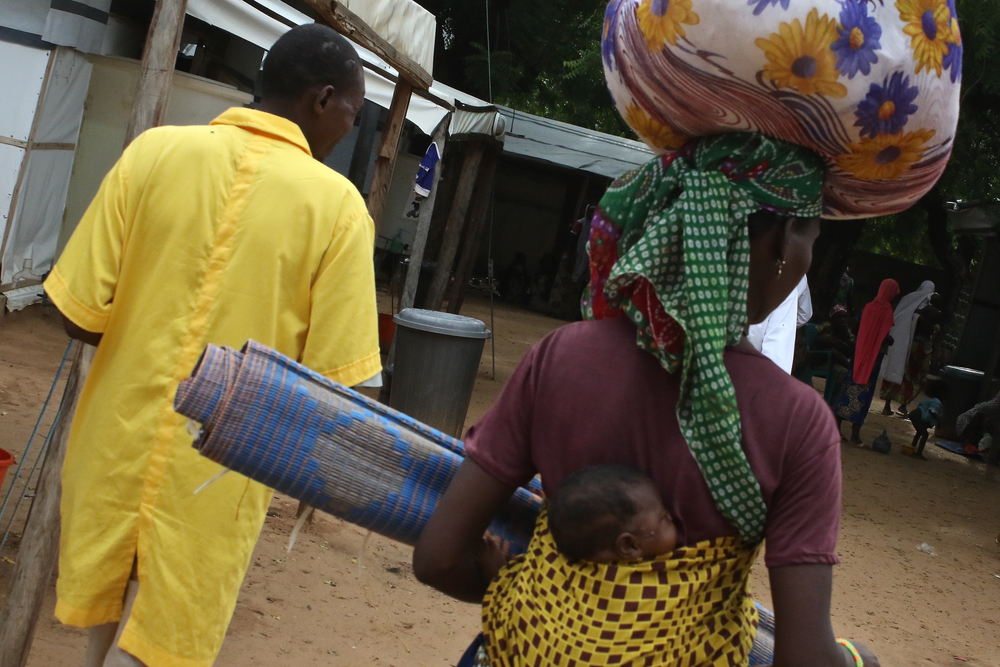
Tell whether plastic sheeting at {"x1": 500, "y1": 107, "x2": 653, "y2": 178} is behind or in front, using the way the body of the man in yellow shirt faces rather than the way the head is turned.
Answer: in front

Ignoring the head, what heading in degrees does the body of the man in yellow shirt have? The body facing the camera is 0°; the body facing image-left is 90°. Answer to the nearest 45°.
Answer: approximately 180°

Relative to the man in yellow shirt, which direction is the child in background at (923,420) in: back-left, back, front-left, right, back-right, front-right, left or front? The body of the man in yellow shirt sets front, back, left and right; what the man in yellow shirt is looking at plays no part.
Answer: front-right

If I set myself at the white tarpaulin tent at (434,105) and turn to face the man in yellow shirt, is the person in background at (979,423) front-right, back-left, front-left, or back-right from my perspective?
back-left

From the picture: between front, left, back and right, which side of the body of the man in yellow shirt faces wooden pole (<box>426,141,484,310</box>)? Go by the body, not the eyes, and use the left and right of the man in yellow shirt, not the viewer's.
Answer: front

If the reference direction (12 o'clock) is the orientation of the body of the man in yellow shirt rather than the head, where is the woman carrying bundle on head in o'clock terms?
The woman carrying bundle on head is roughly at 5 o'clock from the man in yellow shirt.

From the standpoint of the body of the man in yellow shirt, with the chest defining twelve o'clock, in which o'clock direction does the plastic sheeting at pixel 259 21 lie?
The plastic sheeting is roughly at 12 o'clock from the man in yellow shirt.

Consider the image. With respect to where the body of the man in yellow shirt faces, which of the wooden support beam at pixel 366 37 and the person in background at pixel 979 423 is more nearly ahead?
the wooden support beam

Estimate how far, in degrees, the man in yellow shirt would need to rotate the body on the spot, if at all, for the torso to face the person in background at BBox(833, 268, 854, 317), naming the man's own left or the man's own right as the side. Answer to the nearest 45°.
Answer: approximately 45° to the man's own right

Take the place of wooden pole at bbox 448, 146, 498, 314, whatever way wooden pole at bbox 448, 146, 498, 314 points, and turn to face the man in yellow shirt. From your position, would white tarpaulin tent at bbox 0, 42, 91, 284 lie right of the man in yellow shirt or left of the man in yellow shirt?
right

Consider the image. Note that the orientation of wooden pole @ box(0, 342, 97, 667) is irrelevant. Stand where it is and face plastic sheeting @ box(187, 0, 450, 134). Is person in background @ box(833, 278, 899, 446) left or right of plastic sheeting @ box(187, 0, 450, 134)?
right

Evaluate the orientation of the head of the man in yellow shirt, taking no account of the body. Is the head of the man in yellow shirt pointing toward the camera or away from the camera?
away from the camera

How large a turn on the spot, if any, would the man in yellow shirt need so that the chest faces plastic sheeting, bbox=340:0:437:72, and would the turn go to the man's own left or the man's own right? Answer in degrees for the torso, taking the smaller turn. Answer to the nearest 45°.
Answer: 0° — they already face it

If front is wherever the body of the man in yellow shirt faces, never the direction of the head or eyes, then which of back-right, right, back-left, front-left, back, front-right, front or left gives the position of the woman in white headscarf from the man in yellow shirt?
front-right
